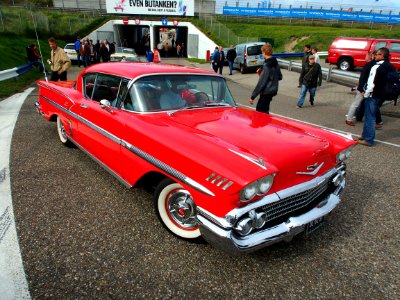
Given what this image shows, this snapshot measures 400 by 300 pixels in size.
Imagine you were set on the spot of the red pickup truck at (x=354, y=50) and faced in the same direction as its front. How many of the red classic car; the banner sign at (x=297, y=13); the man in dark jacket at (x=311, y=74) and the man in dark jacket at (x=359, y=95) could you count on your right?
3

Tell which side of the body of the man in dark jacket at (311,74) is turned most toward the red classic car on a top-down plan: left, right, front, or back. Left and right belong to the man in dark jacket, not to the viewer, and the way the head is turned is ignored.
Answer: front

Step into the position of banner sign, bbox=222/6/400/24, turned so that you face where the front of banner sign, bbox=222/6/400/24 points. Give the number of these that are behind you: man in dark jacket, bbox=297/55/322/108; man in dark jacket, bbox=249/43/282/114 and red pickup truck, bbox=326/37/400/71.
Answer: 0

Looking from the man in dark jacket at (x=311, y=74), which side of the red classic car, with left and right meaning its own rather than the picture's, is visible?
left

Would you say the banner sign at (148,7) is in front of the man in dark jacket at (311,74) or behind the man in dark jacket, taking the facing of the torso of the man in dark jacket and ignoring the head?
behind

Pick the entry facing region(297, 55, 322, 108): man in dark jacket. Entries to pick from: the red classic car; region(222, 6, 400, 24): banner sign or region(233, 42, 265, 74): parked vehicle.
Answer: the banner sign

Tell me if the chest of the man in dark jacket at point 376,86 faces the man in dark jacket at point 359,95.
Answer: no

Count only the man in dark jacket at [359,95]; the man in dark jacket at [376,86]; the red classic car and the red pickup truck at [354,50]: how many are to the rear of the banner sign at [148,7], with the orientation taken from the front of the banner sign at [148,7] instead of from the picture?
0

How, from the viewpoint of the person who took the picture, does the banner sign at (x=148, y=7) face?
facing the viewer

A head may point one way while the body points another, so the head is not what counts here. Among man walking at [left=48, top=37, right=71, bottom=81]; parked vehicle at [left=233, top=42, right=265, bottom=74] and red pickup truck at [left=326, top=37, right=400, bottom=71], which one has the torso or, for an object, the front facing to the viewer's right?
the red pickup truck

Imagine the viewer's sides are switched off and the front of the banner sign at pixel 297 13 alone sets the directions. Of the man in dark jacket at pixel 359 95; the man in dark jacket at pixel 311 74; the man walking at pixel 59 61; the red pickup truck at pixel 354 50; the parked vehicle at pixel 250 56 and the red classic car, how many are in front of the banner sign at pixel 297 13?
6

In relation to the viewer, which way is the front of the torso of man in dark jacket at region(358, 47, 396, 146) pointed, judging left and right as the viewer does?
facing to the left of the viewer

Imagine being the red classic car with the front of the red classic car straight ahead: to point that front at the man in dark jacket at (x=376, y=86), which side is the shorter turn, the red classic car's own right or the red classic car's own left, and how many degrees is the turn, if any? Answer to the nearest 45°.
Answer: approximately 90° to the red classic car's own left

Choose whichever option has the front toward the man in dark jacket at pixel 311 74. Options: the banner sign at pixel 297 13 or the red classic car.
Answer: the banner sign

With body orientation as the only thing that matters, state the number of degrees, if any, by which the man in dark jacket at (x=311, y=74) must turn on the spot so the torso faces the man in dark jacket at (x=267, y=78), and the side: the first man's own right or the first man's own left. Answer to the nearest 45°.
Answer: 0° — they already face them

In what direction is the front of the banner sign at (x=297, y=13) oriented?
toward the camera

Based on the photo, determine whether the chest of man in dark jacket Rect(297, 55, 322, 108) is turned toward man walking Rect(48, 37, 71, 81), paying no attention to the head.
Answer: no

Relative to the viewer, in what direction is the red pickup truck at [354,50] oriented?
to the viewer's right

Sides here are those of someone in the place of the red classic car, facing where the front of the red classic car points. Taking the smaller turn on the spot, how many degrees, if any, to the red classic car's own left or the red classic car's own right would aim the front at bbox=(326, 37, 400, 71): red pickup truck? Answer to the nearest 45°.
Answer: approximately 90° to the red classic car's own left
